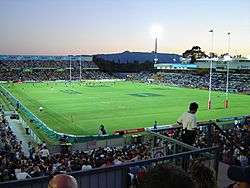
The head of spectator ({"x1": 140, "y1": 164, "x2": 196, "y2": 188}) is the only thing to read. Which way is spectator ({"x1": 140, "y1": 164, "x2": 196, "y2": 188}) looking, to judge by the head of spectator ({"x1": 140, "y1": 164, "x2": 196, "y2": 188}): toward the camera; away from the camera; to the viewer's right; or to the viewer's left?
away from the camera

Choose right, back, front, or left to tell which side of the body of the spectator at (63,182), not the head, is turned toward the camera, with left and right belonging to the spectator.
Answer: back

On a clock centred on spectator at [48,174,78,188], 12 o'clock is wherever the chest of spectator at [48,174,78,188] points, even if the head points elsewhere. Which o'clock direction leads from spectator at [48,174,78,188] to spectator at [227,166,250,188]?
spectator at [227,166,250,188] is roughly at 3 o'clock from spectator at [48,174,78,188].

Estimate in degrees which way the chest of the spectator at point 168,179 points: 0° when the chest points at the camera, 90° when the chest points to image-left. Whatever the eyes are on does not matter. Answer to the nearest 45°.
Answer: approximately 180°

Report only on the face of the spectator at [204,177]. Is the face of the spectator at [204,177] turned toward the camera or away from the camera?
away from the camera

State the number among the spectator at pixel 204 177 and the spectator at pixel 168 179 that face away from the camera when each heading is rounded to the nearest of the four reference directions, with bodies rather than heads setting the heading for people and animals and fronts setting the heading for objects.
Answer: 2

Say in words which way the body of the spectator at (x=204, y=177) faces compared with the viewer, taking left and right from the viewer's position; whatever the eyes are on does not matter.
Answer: facing away from the viewer
